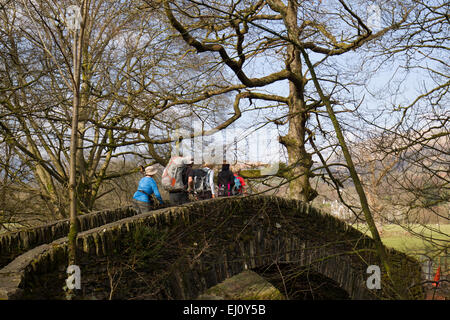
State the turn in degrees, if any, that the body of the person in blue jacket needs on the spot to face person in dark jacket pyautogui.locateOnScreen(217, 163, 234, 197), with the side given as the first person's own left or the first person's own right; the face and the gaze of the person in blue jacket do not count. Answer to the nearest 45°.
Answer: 0° — they already face them

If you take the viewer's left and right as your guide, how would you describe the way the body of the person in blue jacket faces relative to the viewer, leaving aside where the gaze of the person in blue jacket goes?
facing away from the viewer and to the right of the viewer
